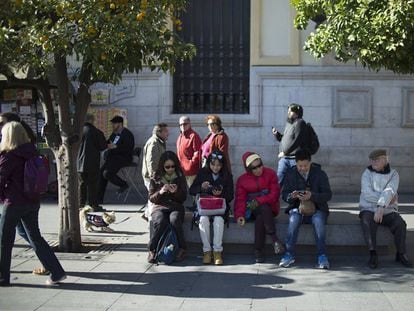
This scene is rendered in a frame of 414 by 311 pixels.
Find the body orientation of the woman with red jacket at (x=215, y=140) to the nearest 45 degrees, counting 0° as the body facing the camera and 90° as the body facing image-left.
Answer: approximately 45°

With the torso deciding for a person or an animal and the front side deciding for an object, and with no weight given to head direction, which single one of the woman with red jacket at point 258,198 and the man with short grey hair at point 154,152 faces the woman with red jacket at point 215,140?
the man with short grey hair

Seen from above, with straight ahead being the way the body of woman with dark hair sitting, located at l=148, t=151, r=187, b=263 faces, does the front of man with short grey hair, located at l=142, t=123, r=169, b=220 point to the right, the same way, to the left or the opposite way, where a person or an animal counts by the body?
to the left

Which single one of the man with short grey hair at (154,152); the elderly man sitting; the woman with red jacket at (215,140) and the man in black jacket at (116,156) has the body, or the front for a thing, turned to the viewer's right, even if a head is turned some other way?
the man with short grey hair

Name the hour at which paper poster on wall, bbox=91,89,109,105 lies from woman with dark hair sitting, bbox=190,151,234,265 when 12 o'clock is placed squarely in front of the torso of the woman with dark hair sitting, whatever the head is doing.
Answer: The paper poster on wall is roughly at 5 o'clock from the woman with dark hair sitting.

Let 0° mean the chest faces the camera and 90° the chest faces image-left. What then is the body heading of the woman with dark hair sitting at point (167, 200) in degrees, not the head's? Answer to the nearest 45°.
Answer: approximately 0°

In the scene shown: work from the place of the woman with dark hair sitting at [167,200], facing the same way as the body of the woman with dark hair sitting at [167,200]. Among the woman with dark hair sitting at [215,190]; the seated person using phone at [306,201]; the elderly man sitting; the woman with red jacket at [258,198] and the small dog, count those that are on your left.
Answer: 4

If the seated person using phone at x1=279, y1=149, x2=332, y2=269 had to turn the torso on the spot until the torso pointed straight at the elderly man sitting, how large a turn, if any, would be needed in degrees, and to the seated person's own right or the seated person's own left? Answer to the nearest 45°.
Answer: approximately 90° to the seated person's own left

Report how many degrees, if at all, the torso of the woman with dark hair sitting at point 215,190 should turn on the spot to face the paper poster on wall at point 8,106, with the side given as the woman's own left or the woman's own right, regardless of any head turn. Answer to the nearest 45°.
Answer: approximately 135° to the woman's own right

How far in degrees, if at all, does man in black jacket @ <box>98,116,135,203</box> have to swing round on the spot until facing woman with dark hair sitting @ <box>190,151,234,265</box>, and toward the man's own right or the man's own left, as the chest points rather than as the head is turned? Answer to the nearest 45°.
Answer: approximately 45° to the man's own left

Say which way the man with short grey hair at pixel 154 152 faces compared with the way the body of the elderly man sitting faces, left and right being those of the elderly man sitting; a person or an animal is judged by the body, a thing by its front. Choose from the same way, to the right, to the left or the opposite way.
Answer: to the left
